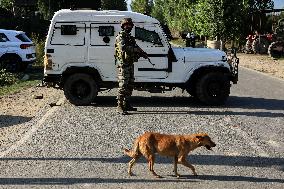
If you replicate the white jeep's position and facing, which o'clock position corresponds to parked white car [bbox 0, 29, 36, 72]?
The parked white car is roughly at 8 o'clock from the white jeep.

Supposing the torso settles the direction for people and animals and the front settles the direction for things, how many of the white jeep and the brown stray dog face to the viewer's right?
2

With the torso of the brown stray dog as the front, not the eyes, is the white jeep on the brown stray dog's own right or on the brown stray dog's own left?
on the brown stray dog's own left

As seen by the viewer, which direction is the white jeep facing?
to the viewer's right

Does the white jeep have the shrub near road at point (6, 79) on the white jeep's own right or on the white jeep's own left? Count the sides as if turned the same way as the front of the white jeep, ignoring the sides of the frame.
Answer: on the white jeep's own left

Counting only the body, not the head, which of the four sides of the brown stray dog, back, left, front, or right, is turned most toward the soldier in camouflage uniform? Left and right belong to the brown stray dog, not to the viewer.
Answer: left

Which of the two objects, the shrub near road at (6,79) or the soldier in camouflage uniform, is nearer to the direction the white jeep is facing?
the soldier in camouflage uniform

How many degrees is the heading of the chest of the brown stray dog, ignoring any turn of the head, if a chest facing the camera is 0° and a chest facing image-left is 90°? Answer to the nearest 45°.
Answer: approximately 270°

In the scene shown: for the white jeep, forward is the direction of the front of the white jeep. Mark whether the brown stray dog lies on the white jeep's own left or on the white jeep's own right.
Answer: on the white jeep's own right

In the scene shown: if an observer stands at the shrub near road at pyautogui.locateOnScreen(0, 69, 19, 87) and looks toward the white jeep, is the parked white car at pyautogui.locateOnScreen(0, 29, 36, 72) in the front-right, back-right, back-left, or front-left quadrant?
back-left
